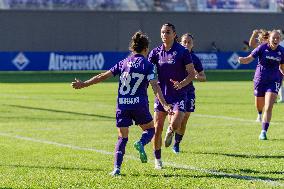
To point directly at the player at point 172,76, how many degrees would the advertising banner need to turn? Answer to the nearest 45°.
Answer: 0° — it already faces them

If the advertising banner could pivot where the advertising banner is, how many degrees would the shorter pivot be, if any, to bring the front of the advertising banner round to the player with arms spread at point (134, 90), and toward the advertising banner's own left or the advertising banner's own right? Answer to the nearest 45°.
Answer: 0° — it already faces them

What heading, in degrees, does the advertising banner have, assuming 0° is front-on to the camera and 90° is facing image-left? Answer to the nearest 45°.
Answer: approximately 0°

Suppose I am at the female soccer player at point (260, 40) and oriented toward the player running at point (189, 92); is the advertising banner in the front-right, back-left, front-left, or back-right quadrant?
back-right

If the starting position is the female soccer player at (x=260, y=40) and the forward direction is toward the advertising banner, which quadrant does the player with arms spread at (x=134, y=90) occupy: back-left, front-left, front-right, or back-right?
back-left

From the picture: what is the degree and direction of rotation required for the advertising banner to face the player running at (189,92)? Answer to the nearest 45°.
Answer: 0° — it already faces them

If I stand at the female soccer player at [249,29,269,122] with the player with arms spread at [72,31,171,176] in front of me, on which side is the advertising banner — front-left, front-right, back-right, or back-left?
back-right
